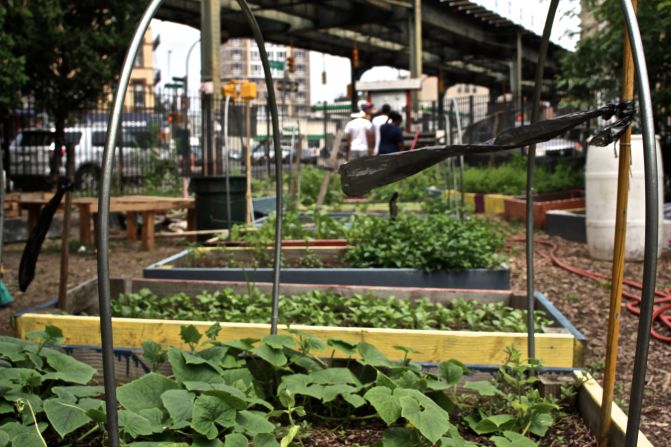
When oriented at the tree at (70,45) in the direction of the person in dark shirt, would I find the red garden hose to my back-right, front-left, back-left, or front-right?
front-right

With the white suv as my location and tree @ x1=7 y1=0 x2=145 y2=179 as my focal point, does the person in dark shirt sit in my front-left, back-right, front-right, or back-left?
front-left

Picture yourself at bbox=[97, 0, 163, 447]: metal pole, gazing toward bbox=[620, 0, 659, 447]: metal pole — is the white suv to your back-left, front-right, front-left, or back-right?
back-left

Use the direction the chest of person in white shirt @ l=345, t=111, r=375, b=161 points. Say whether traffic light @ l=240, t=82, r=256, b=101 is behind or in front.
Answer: in front
